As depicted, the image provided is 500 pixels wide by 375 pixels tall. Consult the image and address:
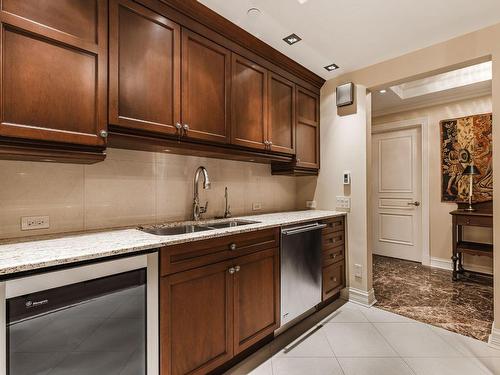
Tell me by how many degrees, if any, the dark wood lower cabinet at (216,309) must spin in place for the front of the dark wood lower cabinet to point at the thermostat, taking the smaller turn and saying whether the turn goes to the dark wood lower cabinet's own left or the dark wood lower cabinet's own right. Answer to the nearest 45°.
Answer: approximately 90° to the dark wood lower cabinet's own left

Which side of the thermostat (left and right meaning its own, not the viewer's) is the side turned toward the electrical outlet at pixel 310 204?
right

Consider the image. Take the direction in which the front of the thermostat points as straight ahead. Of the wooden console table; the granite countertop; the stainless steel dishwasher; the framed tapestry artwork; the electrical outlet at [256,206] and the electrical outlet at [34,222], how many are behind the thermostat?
2

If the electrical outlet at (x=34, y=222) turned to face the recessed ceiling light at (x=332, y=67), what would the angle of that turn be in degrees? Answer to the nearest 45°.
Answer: approximately 90° to its left

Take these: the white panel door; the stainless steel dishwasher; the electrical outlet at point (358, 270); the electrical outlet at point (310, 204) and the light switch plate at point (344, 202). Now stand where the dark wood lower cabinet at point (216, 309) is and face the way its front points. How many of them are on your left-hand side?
5

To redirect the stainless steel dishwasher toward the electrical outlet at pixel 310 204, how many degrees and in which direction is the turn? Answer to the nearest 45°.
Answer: approximately 135° to its left

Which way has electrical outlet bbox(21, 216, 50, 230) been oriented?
toward the camera

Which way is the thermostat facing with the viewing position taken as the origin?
facing the viewer and to the left of the viewer

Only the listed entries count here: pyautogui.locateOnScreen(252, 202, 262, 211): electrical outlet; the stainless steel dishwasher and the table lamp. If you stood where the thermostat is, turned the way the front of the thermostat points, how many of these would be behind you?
1

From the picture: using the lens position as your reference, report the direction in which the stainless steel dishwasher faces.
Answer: facing the viewer and to the right of the viewer

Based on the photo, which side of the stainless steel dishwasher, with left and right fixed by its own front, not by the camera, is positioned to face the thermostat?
left

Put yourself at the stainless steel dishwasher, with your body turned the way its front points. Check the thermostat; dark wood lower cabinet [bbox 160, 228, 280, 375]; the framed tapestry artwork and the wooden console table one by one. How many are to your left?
3
